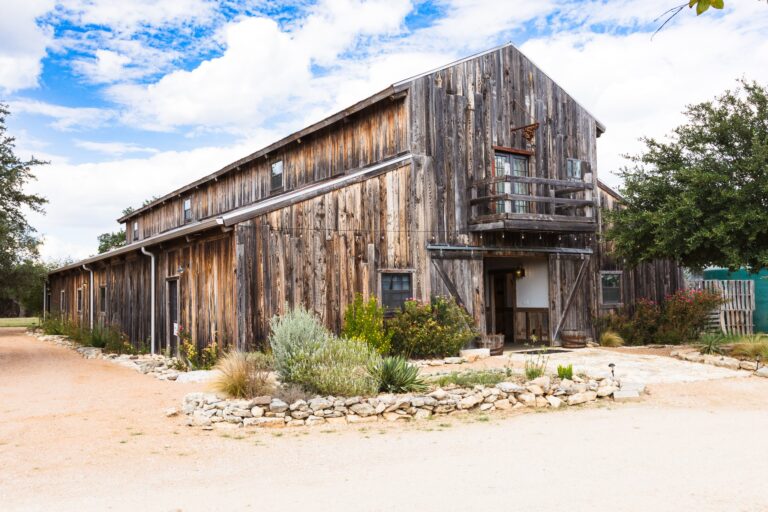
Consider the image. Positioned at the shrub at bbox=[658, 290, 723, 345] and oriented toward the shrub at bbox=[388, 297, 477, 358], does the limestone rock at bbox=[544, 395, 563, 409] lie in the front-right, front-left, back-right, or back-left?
front-left

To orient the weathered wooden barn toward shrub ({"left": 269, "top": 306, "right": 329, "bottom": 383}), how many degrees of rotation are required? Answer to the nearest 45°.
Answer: approximately 45° to its right

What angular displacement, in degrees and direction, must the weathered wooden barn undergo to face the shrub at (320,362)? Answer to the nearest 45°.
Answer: approximately 45° to its right

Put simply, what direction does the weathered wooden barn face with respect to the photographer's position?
facing the viewer and to the right of the viewer

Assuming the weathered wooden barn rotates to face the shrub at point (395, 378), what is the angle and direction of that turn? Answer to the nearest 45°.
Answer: approximately 45° to its right

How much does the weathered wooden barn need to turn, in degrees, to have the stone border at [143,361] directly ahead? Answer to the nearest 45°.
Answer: approximately 135° to its right

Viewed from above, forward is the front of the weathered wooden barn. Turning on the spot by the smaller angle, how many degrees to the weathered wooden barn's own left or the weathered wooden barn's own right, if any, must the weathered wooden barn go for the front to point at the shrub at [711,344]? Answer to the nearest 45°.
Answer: approximately 45° to the weathered wooden barn's own left
